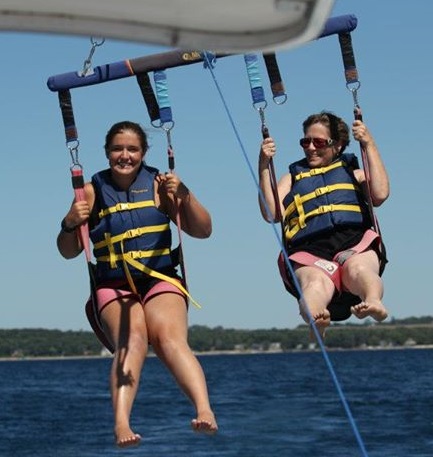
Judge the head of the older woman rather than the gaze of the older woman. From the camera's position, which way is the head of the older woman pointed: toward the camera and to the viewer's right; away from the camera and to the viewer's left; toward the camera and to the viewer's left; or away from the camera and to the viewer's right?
toward the camera and to the viewer's left

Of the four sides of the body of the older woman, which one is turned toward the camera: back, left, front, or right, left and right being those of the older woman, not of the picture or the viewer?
front
